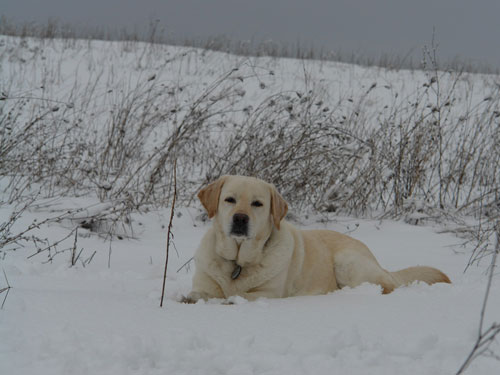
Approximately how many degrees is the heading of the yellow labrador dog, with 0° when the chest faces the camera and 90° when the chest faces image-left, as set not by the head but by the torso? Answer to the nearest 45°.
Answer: approximately 45°
